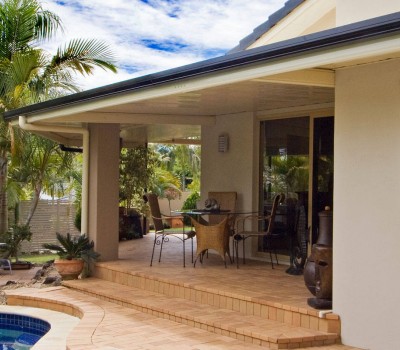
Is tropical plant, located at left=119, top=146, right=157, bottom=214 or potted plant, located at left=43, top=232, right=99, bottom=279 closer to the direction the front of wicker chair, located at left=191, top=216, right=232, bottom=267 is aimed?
the tropical plant

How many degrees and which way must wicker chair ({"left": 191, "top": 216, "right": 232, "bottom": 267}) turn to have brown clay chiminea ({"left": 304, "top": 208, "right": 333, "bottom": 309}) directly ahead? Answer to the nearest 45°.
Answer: approximately 135° to its right

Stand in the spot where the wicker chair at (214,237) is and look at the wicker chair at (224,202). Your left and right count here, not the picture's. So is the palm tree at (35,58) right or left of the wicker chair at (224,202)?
left

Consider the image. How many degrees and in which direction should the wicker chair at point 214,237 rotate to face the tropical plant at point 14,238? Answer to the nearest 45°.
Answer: approximately 45° to its left

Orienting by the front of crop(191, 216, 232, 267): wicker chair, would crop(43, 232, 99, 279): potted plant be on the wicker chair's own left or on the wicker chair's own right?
on the wicker chair's own left

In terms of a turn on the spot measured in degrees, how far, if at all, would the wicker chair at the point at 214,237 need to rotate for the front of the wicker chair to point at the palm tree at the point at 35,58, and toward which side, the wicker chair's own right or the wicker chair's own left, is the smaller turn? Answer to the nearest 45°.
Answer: approximately 45° to the wicker chair's own left

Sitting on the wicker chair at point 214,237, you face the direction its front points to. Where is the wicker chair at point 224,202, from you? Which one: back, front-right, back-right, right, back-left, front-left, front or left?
front

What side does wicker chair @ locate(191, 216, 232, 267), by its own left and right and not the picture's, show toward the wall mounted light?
front

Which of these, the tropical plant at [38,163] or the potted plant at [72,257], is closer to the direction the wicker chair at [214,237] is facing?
the tropical plant

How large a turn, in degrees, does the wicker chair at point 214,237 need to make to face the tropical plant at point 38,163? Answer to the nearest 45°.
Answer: approximately 45° to its left

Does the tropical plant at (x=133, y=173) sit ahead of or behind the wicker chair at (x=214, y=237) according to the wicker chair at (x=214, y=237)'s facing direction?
ahead

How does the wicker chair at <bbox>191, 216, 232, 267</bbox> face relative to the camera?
away from the camera
